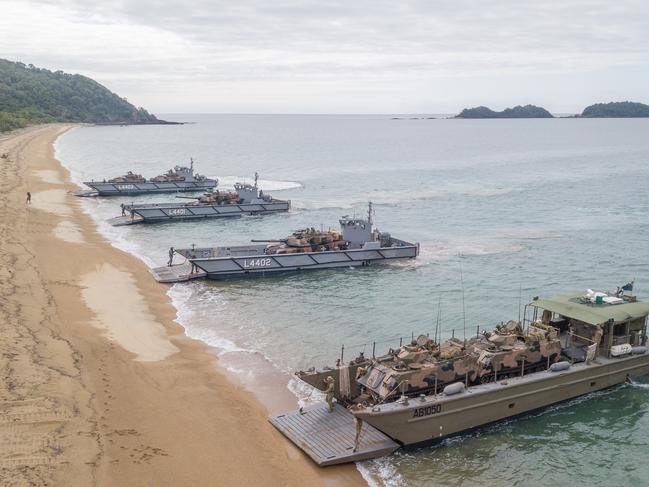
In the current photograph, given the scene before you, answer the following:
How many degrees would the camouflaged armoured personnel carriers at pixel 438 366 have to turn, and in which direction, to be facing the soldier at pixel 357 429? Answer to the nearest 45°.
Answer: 0° — it already faces them

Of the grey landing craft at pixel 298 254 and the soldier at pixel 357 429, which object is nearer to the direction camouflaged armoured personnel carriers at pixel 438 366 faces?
the soldier

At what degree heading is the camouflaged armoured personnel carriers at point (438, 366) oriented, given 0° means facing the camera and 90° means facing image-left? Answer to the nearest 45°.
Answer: approximately 45°

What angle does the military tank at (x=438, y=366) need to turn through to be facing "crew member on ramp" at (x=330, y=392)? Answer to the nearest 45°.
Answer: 0° — it already faces them

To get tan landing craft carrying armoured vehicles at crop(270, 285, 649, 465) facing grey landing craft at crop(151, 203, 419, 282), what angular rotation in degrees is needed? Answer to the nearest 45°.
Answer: approximately 90° to its right
